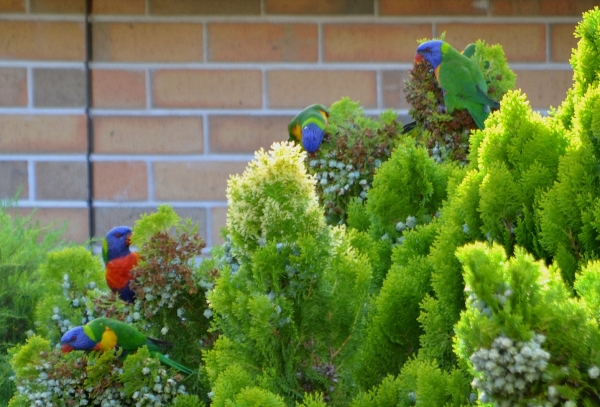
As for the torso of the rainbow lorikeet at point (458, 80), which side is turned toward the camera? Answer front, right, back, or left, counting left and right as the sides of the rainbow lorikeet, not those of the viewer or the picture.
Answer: left

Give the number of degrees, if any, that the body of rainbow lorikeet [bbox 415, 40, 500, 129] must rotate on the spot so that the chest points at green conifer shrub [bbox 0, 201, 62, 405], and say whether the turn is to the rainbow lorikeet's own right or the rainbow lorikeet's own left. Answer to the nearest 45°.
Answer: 0° — it already faces it

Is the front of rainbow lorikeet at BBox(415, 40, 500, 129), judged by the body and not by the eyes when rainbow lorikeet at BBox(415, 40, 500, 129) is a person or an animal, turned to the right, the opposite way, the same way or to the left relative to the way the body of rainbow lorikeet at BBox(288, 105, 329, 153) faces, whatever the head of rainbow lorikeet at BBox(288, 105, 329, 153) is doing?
to the right

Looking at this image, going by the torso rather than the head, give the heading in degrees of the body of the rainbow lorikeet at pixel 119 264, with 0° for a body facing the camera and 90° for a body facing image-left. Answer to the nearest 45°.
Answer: approximately 315°

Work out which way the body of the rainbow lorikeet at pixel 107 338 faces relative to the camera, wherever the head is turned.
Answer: to the viewer's left

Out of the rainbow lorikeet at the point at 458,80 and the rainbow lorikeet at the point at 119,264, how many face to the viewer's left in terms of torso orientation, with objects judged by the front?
1

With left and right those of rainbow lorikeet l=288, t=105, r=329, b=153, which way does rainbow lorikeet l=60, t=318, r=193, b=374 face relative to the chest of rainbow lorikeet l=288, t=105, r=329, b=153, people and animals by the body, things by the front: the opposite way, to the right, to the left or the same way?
to the right
